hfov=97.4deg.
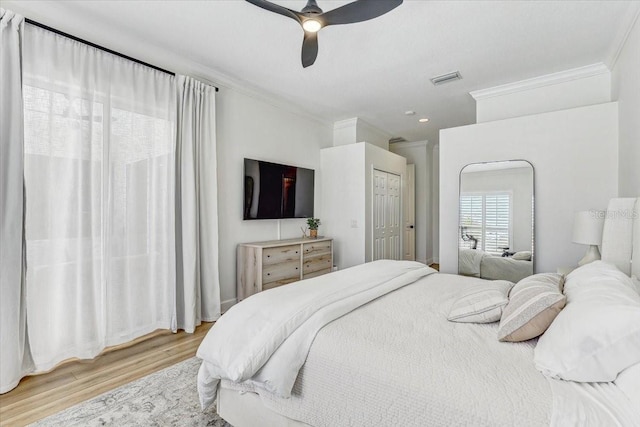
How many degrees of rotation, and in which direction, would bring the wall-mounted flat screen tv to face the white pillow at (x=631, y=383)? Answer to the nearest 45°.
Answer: approximately 45° to its right

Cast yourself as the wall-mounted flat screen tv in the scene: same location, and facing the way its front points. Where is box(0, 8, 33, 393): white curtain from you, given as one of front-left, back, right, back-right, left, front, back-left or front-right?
right

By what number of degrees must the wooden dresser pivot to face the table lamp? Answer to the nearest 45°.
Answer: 0° — it already faces it

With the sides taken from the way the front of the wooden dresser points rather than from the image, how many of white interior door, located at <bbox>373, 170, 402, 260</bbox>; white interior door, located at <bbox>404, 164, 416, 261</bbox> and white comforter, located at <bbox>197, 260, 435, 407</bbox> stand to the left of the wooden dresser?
2

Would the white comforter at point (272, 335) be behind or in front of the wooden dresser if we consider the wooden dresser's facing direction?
in front

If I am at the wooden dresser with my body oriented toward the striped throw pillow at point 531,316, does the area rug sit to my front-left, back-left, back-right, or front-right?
front-right

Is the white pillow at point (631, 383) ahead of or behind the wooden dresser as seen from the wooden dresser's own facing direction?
ahead

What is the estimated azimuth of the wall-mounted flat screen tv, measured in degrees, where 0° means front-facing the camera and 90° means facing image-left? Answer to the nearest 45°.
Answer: approximately 315°

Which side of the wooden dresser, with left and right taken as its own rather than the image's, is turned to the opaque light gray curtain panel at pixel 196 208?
right

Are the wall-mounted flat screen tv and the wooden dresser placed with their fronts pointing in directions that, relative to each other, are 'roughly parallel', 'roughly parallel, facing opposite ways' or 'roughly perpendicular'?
roughly parallel

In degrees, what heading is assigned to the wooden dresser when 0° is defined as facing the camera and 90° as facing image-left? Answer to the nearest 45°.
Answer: approximately 315°

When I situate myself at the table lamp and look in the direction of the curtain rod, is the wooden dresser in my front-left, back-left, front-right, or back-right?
front-right

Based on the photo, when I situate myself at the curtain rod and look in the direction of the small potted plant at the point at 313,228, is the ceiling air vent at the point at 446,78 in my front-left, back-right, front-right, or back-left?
front-right

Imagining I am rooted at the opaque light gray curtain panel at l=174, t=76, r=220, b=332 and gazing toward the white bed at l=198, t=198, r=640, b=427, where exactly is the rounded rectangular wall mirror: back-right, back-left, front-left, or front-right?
front-left

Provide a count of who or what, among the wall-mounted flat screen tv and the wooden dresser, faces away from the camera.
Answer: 0

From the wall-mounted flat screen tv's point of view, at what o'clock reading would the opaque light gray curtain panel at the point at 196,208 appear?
The opaque light gray curtain panel is roughly at 3 o'clock from the wall-mounted flat screen tv.
